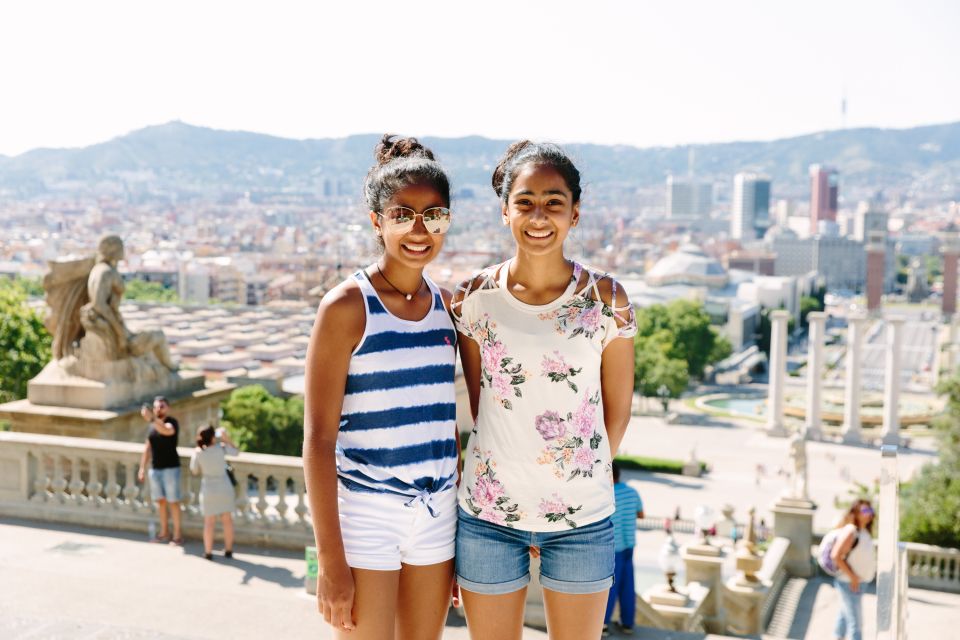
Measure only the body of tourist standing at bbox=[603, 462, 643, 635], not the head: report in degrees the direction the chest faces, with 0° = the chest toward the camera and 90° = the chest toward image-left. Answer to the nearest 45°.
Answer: approximately 180°

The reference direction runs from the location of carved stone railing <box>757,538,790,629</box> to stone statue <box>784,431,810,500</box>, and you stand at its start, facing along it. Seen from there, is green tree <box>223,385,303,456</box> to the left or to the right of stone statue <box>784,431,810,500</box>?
left

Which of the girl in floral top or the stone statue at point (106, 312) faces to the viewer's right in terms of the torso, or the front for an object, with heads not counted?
the stone statue

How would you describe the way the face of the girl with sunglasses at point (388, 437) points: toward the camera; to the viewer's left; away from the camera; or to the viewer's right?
toward the camera

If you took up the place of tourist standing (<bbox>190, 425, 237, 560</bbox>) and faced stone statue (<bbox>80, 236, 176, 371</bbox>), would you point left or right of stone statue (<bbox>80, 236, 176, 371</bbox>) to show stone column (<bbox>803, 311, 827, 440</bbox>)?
right

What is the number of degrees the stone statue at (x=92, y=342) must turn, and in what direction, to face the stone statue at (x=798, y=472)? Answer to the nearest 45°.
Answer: approximately 45° to its left

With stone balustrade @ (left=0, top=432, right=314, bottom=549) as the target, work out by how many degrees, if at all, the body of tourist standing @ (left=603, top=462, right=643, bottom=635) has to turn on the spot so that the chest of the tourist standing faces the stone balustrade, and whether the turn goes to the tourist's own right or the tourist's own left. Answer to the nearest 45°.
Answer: approximately 90° to the tourist's own left

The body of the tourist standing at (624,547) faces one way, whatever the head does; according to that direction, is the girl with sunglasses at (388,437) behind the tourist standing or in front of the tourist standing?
behind

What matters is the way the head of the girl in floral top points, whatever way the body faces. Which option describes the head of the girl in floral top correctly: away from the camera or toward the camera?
toward the camera

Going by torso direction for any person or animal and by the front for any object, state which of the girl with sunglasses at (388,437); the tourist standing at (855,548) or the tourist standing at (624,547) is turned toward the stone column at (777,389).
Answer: the tourist standing at (624,547)

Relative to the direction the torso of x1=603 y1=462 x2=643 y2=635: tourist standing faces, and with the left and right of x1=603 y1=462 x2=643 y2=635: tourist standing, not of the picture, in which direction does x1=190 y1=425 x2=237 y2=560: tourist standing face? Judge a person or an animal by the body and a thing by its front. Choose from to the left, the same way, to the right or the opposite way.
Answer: the same way

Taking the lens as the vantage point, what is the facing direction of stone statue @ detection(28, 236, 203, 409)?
facing to the right of the viewer

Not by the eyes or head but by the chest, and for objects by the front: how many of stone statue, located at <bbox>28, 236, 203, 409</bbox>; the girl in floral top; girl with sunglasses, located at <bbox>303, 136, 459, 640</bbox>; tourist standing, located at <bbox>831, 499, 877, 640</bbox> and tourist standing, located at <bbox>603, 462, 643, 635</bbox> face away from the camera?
1
